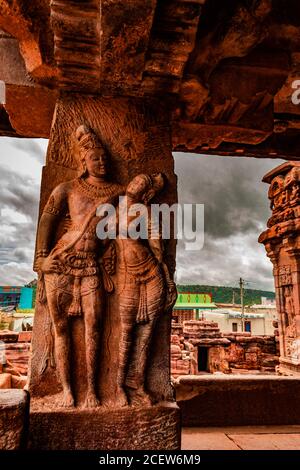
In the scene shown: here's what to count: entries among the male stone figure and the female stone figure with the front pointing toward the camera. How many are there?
2

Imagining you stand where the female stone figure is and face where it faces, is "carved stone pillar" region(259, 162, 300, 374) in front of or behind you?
behind

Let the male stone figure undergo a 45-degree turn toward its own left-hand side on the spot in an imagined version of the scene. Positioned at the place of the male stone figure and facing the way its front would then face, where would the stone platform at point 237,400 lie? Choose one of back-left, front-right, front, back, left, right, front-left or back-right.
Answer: left

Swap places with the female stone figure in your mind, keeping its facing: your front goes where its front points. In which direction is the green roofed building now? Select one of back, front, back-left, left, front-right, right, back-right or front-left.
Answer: back

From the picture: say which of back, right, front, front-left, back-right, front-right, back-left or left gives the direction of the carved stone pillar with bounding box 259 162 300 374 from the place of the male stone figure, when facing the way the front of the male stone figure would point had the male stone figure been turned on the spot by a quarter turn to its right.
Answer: back-right

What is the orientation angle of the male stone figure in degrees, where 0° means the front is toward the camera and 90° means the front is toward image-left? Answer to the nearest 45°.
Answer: approximately 0°

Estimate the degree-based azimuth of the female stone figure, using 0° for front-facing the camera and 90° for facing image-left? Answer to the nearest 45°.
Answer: approximately 0°
